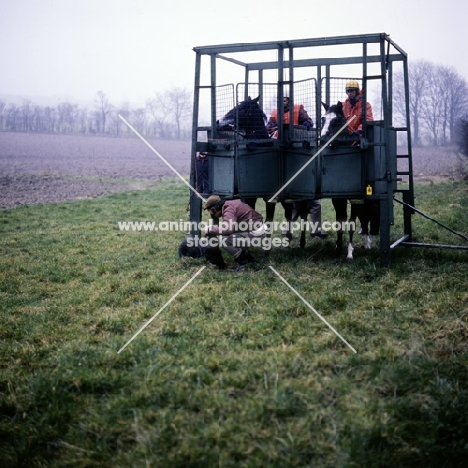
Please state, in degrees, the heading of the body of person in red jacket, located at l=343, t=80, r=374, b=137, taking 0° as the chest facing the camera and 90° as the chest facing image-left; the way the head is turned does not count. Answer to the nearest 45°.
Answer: approximately 45°

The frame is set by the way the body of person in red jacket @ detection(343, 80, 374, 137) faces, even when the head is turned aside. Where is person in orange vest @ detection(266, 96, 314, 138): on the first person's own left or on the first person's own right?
on the first person's own right

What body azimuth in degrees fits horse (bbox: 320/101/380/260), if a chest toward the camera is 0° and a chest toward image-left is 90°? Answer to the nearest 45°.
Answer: approximately 45°
